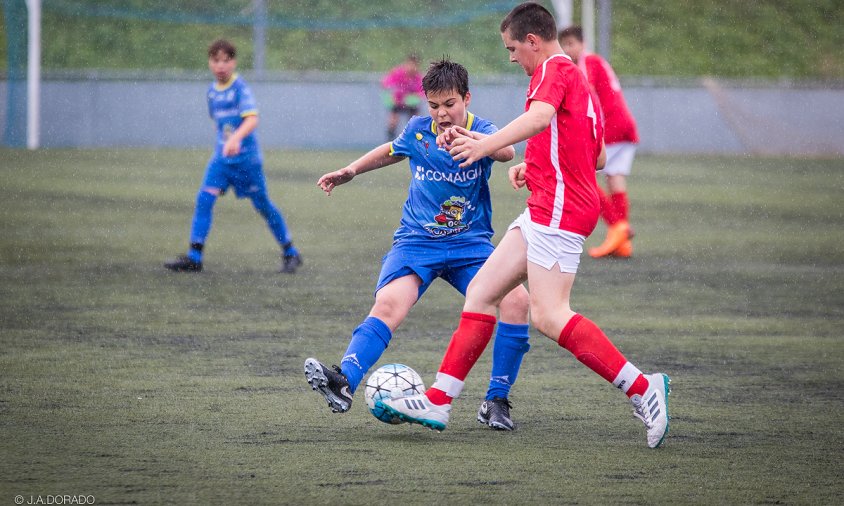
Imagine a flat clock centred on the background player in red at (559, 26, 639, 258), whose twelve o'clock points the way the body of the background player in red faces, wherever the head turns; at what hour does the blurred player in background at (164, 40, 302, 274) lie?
The blurred player in background is roughly at 11 o'clock from the background player in red.

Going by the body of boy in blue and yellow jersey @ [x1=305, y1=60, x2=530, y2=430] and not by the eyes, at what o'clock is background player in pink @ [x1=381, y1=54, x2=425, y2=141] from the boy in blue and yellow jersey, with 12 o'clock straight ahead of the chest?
The background player in pink is roughly at 6 o'clock from the boy in blue and yellow jersey.

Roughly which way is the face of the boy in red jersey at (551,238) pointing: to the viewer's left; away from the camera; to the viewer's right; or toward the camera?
to the viewer's left

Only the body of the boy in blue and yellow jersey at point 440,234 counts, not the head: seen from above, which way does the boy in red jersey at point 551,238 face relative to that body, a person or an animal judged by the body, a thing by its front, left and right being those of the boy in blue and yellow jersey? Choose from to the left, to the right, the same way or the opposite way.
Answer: to the right

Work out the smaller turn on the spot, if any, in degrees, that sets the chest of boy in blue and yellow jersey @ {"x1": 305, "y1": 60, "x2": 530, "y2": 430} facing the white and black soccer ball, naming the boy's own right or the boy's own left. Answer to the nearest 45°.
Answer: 0° — they already face it

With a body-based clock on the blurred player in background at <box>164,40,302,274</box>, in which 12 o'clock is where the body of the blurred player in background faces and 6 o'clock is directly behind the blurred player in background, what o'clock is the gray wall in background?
The gray wall in background is roughly at 5 o'clock from the blurred player in background.

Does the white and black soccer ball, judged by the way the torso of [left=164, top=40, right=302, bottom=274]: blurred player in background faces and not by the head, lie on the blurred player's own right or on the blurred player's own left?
on the blurred player's own left

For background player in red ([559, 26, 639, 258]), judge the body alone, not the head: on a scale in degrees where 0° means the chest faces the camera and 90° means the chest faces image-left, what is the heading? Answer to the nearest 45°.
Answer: approximately 90°

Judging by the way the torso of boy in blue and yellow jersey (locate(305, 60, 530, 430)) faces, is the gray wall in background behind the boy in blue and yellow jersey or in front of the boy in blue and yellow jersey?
behind

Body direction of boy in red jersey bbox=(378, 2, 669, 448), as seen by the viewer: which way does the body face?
to the viewer's left

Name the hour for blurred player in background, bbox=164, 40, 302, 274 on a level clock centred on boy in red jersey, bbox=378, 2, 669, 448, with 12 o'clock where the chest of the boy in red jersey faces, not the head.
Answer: The blurred player in background is roughly at 2 o'clock from the boy in red jersey.

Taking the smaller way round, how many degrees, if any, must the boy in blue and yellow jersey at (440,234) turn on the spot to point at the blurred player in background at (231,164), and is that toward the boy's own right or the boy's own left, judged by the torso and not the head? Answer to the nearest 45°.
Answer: approximately 180°

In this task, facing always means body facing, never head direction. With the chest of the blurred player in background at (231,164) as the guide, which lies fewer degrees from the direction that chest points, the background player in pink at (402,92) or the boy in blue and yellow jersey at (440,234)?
the boy in blue and yellow jersey

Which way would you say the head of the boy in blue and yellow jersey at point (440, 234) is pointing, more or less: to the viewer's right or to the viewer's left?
to the viewer's left
